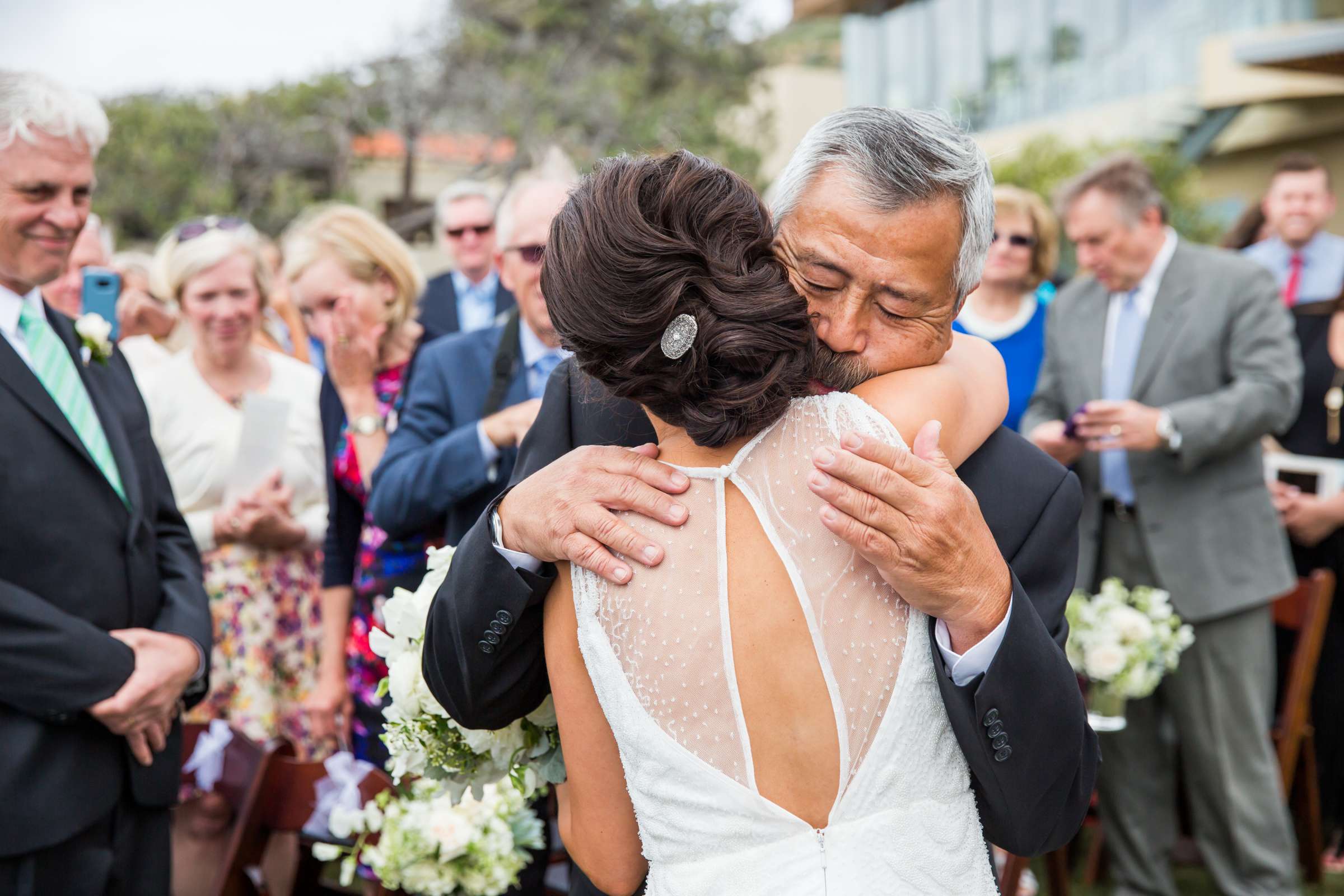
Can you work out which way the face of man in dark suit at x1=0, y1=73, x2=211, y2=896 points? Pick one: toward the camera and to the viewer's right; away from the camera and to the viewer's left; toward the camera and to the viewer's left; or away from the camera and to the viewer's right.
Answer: toward the camera and to the viewer's right

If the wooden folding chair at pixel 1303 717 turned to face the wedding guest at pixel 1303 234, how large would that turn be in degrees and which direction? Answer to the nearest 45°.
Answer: approximately 135° to its right

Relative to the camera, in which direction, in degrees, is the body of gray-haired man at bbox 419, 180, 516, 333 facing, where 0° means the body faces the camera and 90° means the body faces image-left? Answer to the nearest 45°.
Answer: approximately 0°

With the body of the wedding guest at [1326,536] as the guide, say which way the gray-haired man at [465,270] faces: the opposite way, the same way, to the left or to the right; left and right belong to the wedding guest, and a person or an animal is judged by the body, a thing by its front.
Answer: to the left

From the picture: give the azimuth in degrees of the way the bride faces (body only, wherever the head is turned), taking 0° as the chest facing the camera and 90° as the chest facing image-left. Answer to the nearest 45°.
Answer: approximately 180°

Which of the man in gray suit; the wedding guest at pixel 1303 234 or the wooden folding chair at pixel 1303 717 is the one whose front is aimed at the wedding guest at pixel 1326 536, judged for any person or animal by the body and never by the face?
the wedding guest at pixel 1303 234

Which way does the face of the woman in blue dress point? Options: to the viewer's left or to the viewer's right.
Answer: to the viewer's left

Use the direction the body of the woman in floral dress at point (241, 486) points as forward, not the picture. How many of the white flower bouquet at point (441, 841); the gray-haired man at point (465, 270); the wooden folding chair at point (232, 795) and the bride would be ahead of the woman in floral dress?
3

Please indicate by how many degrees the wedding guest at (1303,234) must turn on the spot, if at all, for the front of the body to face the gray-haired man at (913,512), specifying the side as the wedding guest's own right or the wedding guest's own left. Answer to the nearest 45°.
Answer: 0° — they already face them
